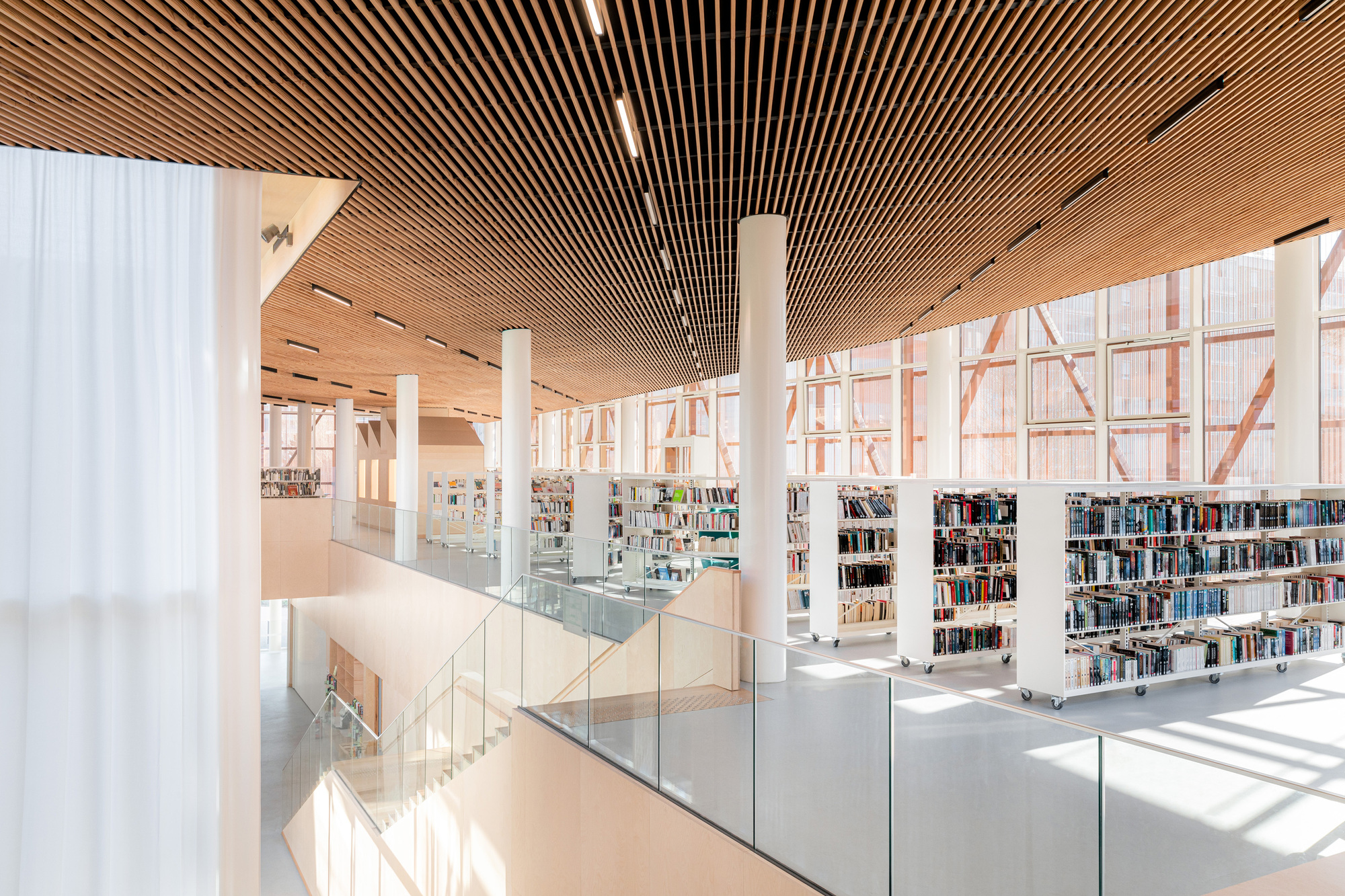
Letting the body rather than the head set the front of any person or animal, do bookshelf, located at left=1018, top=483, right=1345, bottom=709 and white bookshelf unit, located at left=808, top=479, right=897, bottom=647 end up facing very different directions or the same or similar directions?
same or similar directions

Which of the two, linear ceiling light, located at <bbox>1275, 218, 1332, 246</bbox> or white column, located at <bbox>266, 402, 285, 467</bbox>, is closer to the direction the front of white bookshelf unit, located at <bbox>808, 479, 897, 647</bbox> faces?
the linear ceiling light

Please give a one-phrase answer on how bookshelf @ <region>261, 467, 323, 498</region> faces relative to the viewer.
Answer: facing the viewer

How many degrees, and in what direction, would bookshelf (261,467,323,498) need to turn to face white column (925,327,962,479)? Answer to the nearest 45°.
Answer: approximately 45° to its left

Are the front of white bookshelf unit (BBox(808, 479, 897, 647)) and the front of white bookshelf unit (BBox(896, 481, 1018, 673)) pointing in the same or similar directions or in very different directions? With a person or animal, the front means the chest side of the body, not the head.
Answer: same or similar directions

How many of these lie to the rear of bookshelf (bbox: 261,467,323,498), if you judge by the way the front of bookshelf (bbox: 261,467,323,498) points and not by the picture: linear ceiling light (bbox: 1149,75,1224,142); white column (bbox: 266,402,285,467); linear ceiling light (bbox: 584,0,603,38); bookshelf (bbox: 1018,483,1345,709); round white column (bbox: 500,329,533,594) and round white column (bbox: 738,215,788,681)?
1

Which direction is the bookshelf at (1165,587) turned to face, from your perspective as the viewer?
facing the viewer and to the right of the viewer

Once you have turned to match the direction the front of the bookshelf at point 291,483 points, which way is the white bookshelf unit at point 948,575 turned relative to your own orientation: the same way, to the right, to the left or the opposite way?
the same way

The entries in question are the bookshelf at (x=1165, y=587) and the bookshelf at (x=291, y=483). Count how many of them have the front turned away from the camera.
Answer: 0

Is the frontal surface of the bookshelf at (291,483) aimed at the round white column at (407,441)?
no

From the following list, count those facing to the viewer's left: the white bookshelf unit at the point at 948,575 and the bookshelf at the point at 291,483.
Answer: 0

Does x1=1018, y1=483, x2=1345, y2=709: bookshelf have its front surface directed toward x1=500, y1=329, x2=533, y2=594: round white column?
no

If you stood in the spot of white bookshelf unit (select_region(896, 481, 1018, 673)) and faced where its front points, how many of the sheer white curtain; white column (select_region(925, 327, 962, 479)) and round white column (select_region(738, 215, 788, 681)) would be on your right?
2

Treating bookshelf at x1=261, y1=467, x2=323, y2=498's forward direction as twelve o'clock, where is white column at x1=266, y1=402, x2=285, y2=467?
The white column is roughly at 6 o'clock from the bookshelf.
